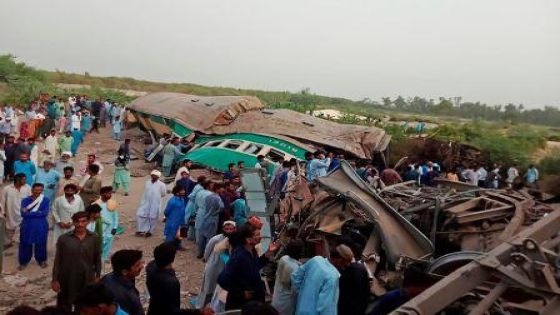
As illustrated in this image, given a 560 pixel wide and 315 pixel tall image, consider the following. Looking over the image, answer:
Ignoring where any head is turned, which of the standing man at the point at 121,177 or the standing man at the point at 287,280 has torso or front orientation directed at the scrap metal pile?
the standing man at the point at 287,280

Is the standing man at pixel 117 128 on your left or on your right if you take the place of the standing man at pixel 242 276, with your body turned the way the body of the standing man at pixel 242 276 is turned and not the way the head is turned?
on your left

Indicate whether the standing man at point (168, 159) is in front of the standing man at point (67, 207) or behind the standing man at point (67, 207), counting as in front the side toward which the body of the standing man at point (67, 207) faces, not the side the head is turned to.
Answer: behind

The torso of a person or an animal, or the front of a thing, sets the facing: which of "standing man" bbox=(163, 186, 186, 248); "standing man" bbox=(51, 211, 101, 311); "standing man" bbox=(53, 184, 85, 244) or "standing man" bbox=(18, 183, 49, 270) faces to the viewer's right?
"standing man" bbox=(163, 186, 186, 248)

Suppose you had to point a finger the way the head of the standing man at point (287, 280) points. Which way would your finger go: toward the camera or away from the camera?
away from the camera

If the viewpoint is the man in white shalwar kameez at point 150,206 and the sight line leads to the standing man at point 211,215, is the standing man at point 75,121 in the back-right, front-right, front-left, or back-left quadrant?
back-left

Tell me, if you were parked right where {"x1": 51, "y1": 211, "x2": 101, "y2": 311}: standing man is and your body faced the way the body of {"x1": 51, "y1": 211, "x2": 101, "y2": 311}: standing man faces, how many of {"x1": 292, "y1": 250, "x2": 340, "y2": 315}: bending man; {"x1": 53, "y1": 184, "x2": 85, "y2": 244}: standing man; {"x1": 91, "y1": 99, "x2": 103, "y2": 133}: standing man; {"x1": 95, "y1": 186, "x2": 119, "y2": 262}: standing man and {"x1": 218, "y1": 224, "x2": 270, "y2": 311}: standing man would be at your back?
3
